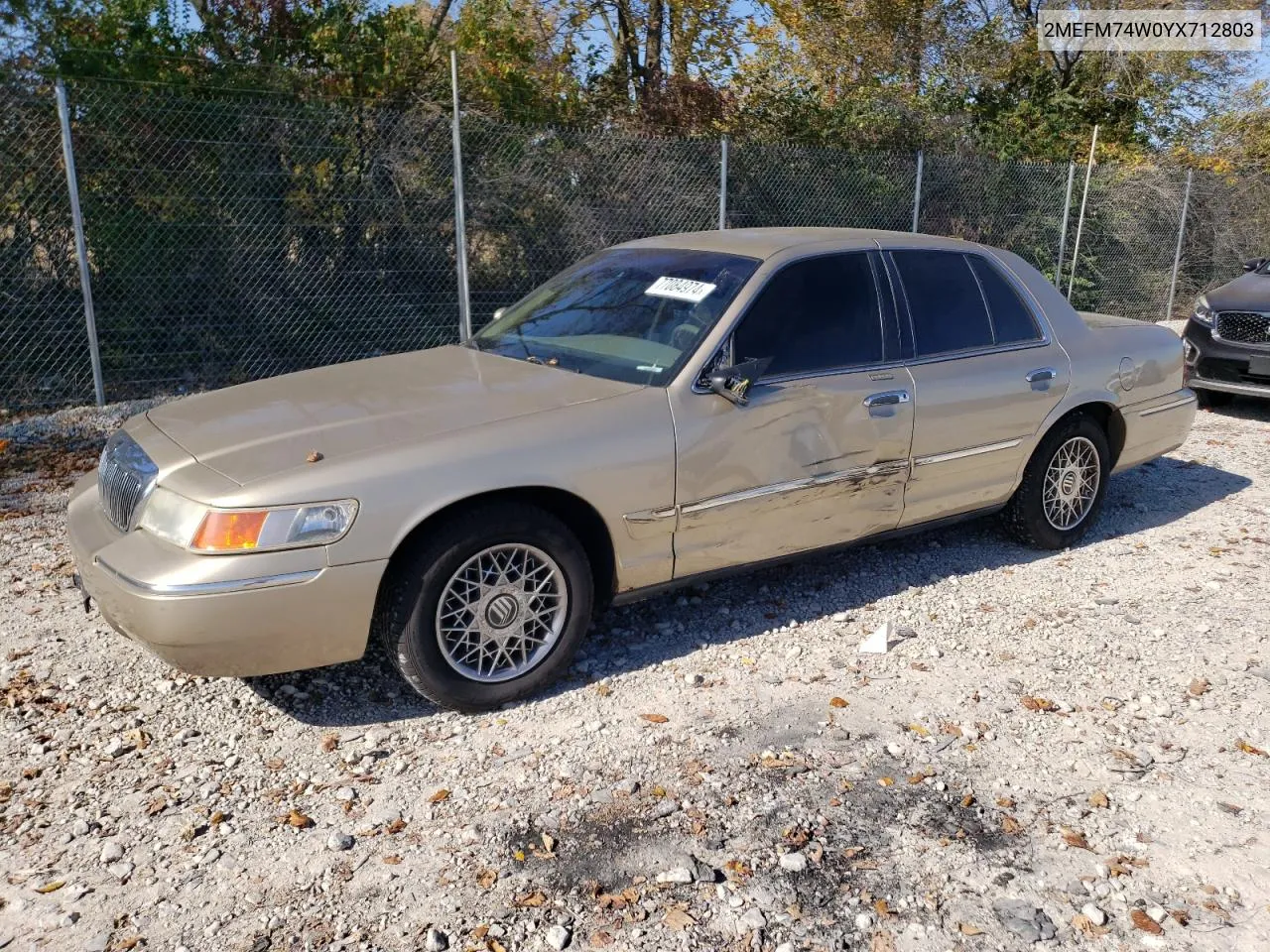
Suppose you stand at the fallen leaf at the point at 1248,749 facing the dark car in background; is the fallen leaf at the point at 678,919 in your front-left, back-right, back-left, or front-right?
back-left

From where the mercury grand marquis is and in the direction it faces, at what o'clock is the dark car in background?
The dark car in background is roughly at 6 o'clock from the mercury grand marquis.

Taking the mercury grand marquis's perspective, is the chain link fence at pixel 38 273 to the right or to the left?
on its right

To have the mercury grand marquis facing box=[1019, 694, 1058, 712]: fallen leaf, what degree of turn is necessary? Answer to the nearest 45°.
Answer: approximately 135° to its left

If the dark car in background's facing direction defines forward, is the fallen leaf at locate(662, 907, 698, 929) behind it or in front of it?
in front

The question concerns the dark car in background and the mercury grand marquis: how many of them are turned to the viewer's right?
0

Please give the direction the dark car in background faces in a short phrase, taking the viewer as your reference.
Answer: facing the viewer and to the left of the viewer

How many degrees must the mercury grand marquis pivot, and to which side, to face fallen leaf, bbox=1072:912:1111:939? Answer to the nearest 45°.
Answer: approximately 90° to its left

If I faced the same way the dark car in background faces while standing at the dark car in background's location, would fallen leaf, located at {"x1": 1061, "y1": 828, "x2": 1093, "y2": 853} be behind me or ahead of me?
ahead

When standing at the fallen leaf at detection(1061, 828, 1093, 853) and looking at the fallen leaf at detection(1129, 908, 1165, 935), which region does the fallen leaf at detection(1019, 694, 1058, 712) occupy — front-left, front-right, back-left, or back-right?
back-left

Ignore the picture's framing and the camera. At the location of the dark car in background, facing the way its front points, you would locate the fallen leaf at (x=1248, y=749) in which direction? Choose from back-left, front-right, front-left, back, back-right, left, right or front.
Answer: front-left
